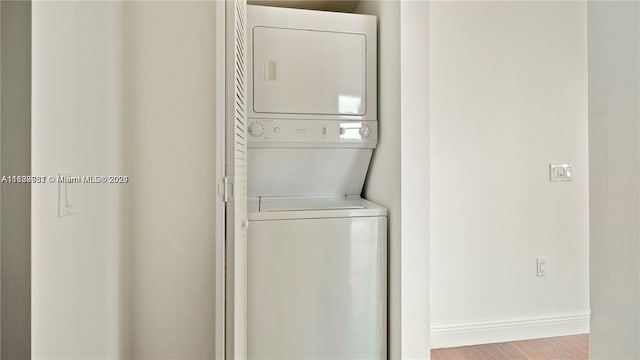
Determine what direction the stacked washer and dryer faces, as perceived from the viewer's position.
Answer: facing the viewer
